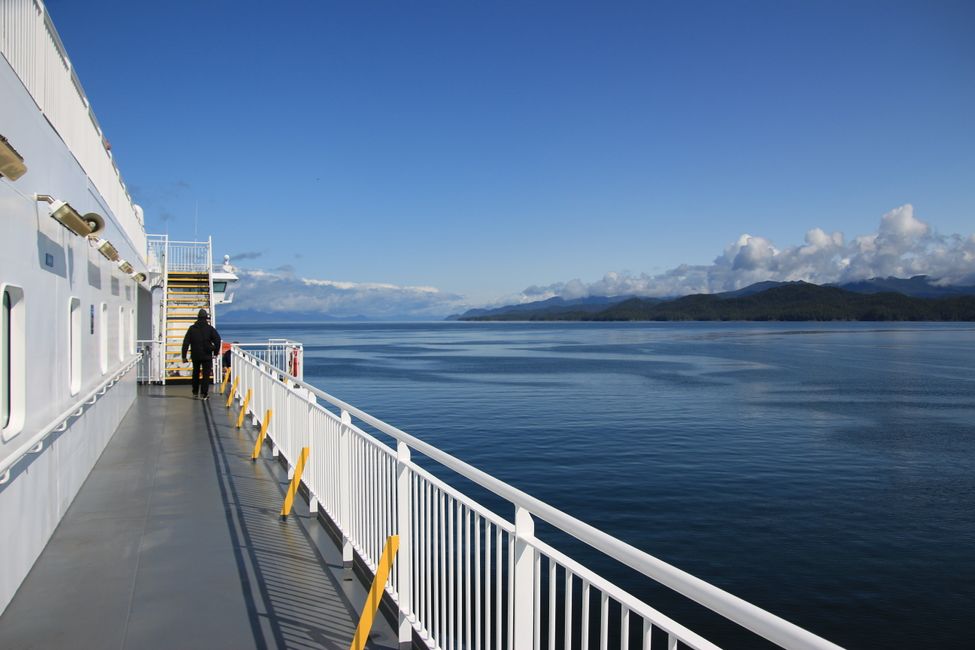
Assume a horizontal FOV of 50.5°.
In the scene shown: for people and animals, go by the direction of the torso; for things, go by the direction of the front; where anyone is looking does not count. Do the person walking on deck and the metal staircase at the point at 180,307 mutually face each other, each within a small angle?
yes

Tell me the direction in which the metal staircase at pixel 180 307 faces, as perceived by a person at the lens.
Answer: facing the viewer

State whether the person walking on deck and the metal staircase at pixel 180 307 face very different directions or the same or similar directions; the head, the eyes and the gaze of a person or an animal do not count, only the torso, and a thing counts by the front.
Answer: very different directions

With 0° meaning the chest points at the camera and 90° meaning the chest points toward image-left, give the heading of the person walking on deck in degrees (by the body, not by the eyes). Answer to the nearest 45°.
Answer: approximately 180°

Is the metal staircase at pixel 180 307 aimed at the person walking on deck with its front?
yes

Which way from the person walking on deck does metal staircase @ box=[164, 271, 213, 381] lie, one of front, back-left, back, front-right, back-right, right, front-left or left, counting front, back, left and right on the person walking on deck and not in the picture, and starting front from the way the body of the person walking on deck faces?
front

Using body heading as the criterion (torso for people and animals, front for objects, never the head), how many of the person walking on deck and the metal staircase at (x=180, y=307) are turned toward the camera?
1
